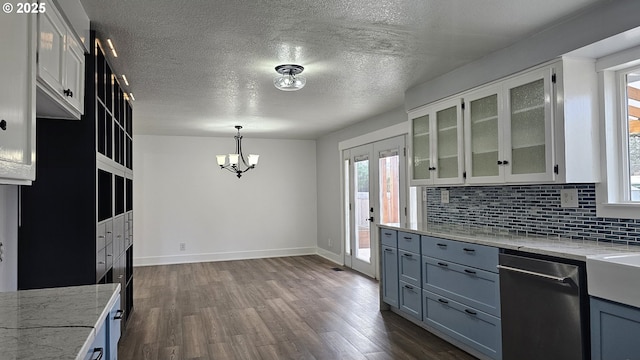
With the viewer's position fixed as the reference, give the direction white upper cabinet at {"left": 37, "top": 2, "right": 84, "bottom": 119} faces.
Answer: facing to the right of the viewer

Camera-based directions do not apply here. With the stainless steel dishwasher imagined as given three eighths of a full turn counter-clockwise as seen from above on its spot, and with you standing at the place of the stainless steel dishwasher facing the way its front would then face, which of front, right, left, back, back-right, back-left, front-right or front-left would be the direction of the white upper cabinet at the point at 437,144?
back-left

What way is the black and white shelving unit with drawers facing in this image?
to the viewer's right

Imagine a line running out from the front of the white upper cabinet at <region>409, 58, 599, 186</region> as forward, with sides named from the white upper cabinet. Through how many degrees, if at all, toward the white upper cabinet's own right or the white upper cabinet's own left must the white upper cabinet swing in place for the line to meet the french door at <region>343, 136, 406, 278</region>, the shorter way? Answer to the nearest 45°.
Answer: approximately 90° to the white upper cabinet's own right

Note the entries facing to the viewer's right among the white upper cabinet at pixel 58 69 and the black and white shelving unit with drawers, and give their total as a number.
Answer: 2

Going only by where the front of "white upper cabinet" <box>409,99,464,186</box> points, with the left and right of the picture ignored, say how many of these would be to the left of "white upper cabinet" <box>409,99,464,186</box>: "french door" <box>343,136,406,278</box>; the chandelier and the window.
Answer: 1

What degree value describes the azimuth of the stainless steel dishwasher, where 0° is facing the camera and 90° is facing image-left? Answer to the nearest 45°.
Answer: approximately 45°

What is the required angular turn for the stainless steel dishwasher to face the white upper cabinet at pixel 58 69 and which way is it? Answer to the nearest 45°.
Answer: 0° — it already faces it

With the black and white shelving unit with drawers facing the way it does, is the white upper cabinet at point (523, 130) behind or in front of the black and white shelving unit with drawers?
in front

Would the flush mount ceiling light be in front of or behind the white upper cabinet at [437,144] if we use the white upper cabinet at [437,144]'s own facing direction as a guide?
in front
